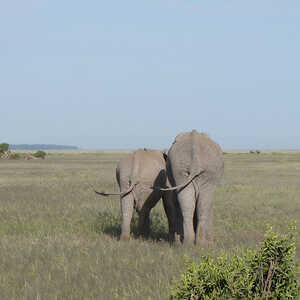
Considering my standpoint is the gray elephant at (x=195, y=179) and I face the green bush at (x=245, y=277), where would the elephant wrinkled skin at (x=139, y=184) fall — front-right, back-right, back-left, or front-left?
back-right

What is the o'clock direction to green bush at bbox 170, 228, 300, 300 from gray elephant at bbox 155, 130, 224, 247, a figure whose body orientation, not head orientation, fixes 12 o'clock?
The green bush is roughly at 6 o'clock from the gray elephant.

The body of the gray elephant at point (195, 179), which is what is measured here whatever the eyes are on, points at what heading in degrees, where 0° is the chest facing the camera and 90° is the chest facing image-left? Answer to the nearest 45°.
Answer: approximately 180°

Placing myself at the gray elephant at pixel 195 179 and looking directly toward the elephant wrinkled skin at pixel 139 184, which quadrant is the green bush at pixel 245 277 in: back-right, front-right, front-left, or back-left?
back-left

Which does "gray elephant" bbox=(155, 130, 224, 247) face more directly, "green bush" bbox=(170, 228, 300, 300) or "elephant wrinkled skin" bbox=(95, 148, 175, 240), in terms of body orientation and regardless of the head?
the elephant wrinkled skin

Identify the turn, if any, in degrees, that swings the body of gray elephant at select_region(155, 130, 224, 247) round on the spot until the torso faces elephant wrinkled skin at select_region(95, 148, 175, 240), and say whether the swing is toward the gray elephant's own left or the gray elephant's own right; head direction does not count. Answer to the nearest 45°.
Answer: approximately 45° to the gray elephant's own left
